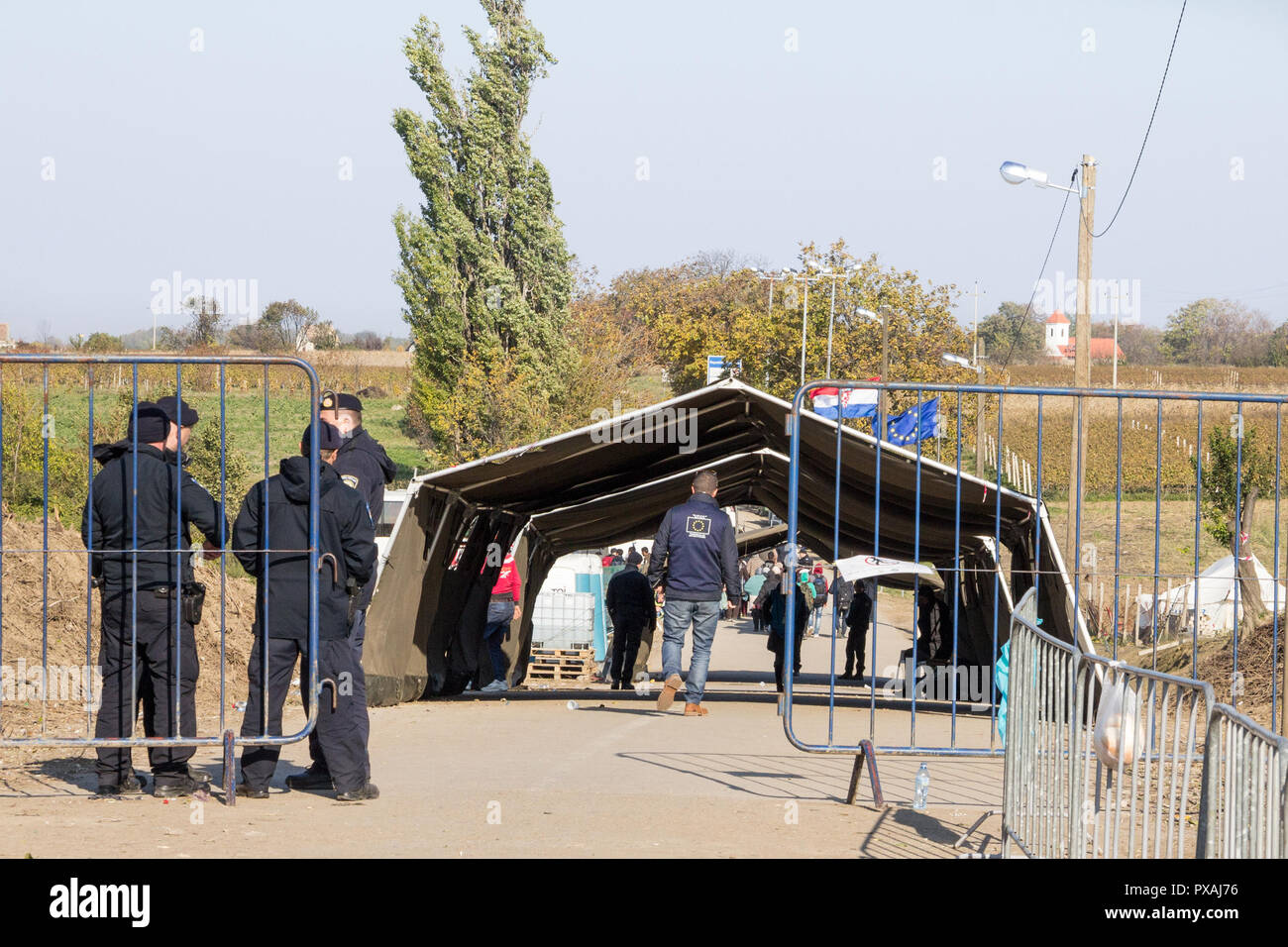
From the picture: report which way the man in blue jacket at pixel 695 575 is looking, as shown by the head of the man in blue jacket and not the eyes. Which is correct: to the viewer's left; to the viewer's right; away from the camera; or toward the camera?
away from the camera

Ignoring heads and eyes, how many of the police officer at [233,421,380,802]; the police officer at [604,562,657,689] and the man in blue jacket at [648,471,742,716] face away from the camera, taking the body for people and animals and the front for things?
3

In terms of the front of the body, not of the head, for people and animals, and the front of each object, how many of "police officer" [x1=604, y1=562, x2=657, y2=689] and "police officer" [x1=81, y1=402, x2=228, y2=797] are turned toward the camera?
0

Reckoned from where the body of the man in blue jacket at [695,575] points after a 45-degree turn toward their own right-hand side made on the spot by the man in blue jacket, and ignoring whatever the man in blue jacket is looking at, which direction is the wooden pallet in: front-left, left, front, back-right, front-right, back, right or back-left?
front-left

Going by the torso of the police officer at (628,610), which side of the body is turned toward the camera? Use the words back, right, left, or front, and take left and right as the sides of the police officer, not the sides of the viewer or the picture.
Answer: back

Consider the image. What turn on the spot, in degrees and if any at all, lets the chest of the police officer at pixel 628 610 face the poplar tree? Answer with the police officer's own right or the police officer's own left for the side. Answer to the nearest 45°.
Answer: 0° — they already face it

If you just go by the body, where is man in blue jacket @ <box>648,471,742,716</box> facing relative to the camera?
away from the camera

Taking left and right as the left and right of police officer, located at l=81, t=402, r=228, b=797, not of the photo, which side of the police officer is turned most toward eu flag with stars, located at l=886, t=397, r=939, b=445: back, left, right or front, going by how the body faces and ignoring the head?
front

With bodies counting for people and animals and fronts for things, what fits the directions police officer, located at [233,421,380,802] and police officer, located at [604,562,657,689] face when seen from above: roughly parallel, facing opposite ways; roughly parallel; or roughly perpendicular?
roughly parallel

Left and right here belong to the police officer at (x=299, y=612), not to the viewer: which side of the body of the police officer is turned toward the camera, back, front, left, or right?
back
